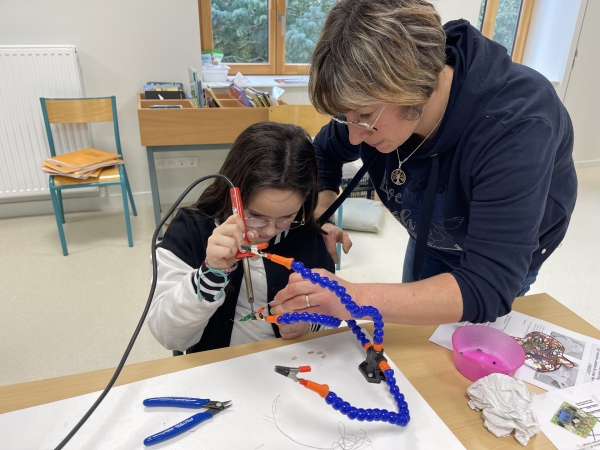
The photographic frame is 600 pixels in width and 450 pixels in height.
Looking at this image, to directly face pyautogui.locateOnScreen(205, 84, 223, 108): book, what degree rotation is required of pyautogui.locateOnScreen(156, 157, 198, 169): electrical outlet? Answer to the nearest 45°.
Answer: approximately 45° to its left

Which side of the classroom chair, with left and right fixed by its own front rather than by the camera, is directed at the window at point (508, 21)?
left

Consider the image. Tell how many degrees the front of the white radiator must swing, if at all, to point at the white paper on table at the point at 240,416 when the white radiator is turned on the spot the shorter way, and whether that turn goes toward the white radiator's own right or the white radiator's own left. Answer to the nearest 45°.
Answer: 0° — it already faces it

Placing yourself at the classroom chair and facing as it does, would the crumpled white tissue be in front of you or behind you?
in front

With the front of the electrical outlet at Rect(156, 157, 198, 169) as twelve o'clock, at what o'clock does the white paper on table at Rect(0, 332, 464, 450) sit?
The white paper on table is roughly at 12 o'clock from the electrical outlet.

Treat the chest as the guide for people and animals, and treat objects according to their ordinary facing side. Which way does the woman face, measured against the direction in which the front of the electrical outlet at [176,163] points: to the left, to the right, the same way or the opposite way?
to the right

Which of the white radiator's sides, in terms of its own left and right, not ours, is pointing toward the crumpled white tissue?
front

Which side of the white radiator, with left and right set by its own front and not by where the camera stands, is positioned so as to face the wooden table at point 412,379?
front

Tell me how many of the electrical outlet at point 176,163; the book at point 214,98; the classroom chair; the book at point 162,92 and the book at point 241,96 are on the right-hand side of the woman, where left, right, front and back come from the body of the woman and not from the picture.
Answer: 5

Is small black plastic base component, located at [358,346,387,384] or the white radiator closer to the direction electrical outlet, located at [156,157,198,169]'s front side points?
the small black plastic base component

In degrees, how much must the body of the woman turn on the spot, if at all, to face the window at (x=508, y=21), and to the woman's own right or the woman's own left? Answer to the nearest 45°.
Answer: approximately 135° to the woman's own right
